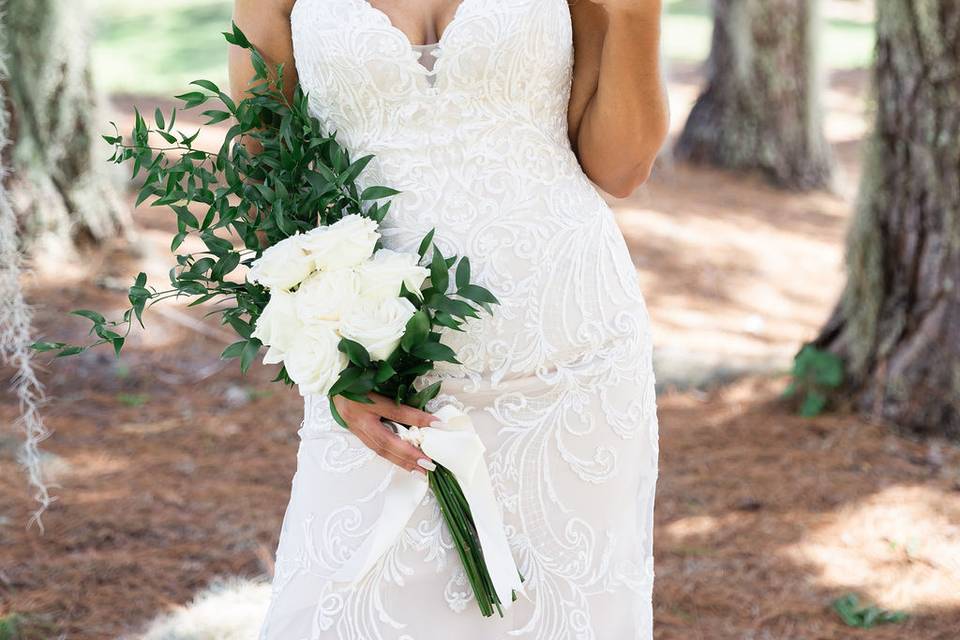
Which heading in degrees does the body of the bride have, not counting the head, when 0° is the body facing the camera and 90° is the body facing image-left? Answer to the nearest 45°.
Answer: approximately 0°

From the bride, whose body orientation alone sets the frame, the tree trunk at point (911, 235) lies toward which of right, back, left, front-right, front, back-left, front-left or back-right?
back-left

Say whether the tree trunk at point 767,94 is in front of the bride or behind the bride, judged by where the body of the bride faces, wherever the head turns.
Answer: behind

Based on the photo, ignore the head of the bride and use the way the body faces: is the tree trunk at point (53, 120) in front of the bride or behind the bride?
behind

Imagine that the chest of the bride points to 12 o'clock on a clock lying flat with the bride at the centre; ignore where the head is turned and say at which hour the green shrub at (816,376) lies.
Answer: The green shrub is roughly at 7 o'clock from the bride.
